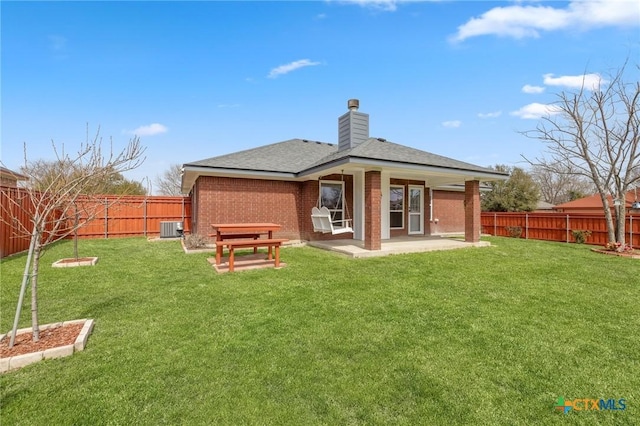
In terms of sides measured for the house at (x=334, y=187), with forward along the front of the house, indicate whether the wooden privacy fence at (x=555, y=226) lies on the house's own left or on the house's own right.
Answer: on the house's own right

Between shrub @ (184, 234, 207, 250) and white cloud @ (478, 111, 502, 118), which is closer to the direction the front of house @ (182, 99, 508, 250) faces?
the white cloud

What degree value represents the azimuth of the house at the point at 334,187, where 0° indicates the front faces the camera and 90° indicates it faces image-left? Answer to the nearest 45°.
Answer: approximately 180°

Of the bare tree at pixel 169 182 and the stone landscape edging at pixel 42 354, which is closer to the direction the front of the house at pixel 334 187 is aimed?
the bare tree

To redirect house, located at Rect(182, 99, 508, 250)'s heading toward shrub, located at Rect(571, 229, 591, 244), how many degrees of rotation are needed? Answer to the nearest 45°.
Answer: approximately 90° to its right

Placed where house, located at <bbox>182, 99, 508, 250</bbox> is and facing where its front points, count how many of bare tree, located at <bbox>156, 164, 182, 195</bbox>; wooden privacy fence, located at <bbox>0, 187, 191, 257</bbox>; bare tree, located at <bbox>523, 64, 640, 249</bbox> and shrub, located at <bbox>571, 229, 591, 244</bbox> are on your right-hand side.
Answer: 2

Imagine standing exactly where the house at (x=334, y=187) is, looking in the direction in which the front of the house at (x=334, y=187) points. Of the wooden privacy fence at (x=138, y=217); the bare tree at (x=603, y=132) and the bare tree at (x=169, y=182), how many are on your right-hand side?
1
